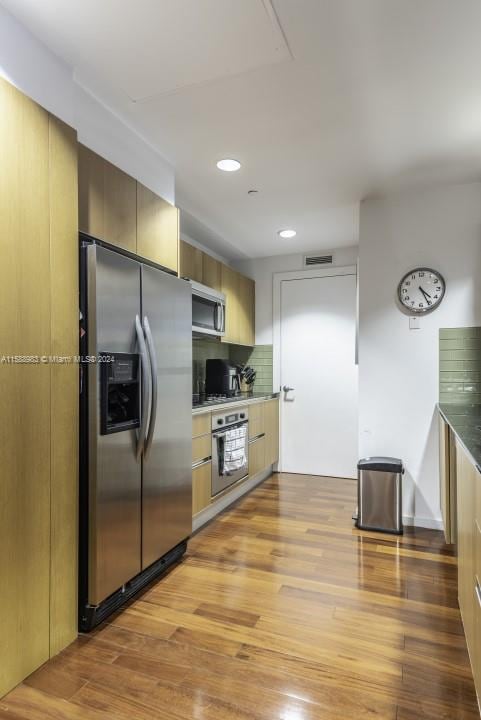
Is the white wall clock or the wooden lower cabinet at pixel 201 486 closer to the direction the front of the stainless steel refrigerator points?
the white wall clock

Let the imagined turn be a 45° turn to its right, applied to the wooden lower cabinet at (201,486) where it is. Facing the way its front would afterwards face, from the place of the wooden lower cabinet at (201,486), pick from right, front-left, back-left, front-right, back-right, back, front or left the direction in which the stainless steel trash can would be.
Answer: left

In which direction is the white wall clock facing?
toward the camera

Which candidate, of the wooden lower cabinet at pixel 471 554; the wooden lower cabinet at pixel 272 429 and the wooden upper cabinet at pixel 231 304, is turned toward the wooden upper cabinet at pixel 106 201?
the wooden lower cabinet at pixel 471 554

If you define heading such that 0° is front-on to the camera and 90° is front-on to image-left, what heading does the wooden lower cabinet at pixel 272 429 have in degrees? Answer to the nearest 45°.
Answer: approximately 270°

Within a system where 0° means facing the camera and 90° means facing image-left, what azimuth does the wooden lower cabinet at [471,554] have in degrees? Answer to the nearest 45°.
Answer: approximately 90°

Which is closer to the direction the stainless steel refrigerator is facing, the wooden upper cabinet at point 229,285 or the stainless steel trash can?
the stainless steel trash can

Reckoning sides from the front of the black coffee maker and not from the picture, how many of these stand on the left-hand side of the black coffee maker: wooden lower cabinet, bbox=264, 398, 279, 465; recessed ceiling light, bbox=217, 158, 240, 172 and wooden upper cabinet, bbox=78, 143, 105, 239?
1

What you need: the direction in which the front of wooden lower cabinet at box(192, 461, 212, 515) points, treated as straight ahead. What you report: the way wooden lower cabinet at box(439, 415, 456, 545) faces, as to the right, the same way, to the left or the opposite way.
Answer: the opposite way

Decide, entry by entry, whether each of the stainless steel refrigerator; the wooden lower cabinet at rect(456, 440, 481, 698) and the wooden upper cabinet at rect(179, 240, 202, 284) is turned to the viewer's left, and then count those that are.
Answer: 1

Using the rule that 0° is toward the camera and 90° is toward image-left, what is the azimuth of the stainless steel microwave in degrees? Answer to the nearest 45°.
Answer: approximately 315°

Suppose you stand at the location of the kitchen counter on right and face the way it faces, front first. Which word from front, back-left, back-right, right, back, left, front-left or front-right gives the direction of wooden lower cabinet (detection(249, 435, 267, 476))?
front-right

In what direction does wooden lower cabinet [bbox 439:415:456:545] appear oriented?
to the viewer's left

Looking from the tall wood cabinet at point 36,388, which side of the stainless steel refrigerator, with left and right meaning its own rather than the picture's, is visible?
right

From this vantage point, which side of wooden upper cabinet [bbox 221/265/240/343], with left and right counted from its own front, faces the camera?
right
